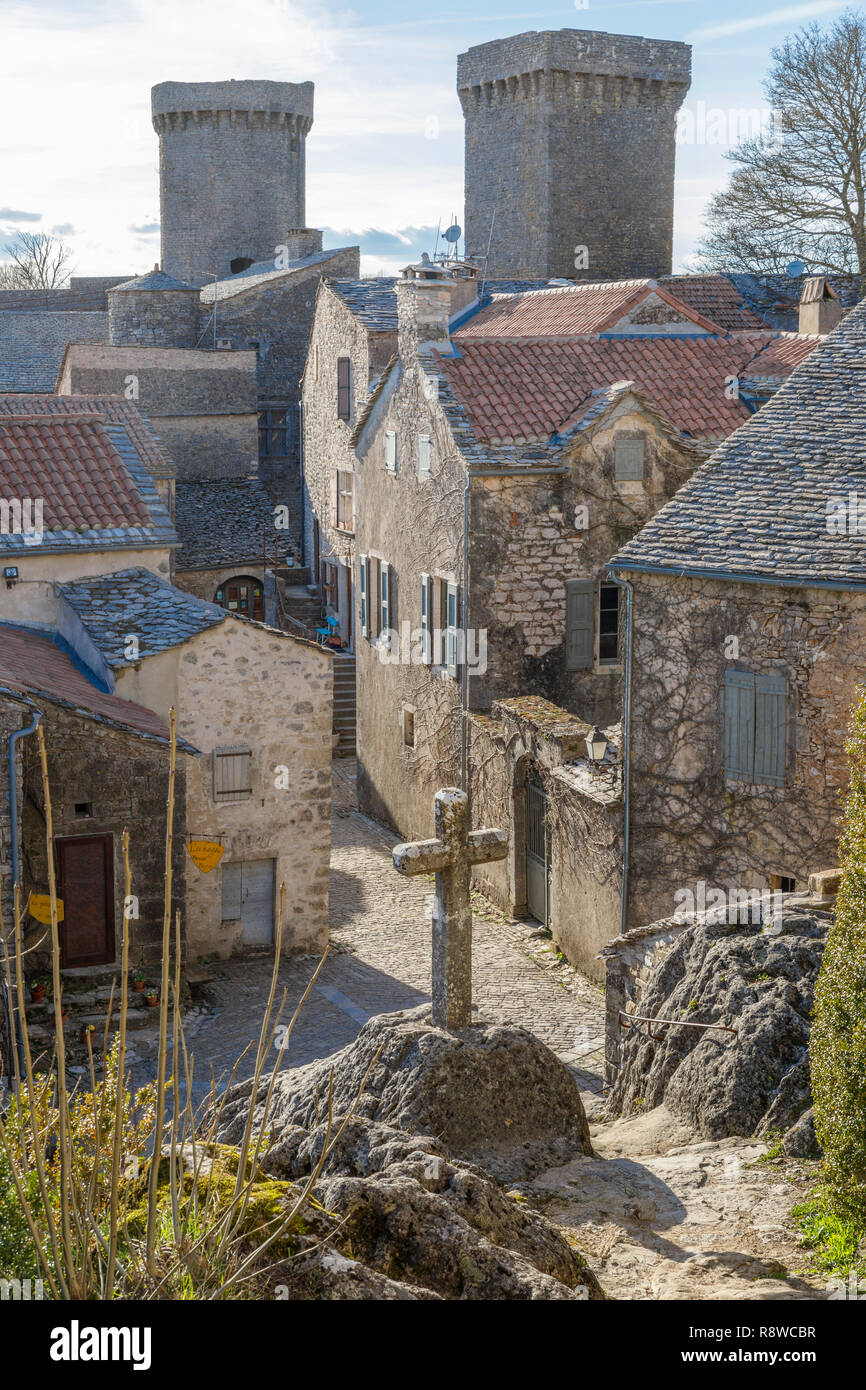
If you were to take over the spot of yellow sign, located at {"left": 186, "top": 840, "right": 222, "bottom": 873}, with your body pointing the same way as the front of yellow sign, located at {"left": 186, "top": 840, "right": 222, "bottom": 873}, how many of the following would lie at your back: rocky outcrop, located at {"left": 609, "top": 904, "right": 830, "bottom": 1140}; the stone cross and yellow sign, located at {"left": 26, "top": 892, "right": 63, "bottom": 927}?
0

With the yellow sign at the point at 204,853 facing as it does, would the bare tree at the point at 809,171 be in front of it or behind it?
behind

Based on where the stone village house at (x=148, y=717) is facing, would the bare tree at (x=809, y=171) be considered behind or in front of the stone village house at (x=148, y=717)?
behind

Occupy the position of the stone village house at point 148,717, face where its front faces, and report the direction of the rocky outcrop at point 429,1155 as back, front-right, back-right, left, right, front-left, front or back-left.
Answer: front

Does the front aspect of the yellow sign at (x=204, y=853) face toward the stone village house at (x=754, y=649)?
no

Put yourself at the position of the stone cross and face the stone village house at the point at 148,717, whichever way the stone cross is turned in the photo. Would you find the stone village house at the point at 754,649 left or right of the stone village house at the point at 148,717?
right

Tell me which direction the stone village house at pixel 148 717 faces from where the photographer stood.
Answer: facing the viewer

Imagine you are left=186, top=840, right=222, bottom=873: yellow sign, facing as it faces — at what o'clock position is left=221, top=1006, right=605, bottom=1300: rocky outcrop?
The rocky outcrop is roughly at 12 o'clock from the yellow sign.

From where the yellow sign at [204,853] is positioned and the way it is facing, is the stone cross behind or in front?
in front

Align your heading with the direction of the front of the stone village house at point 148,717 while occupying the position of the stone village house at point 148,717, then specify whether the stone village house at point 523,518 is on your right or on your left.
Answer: on your left

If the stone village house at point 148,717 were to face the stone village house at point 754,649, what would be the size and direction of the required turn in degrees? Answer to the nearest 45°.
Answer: approximately 45° to its left

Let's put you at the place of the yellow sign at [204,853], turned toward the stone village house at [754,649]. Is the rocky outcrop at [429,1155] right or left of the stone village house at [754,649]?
right

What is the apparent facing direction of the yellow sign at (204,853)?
toward the camera

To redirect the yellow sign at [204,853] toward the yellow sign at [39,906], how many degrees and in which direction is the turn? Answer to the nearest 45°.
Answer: approximately 45° to its right

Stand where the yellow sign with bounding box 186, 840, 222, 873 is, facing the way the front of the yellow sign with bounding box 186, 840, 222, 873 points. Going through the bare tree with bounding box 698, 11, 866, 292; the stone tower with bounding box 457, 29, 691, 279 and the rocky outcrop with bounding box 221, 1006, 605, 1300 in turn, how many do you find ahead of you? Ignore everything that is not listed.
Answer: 1
